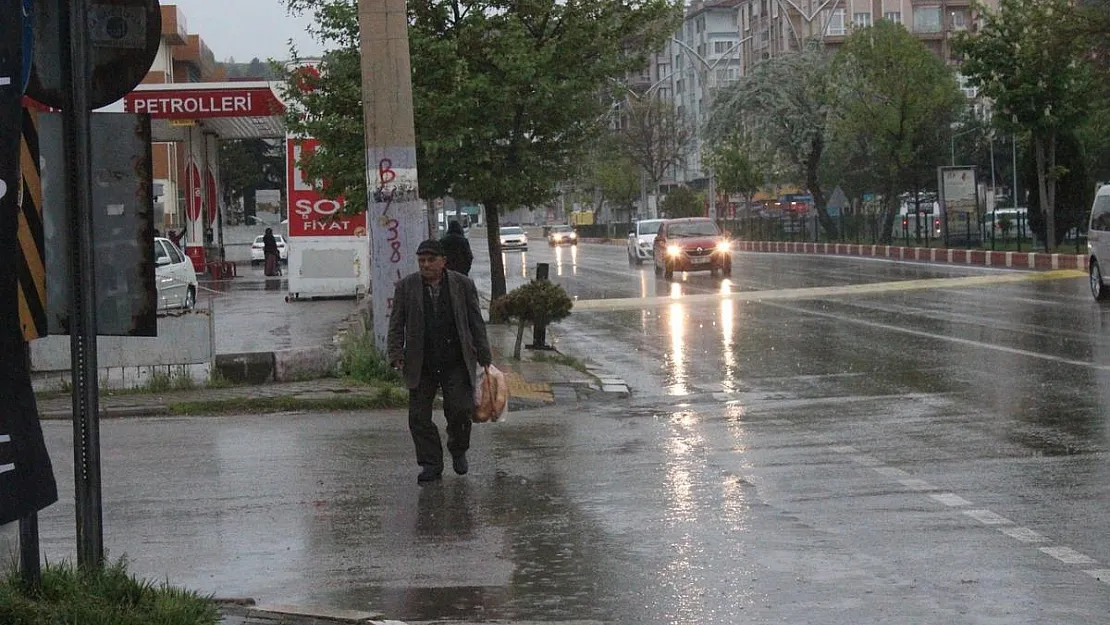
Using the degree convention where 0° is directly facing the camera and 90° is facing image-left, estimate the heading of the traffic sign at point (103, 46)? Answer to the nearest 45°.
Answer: approximately 180°

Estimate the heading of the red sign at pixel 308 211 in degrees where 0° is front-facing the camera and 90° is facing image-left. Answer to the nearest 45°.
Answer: approximately 0°

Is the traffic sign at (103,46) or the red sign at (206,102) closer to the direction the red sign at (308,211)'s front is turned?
the traffic sign

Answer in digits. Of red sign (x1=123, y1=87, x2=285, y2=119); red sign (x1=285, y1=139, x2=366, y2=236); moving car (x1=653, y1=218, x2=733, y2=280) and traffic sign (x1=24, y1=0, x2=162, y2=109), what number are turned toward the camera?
3

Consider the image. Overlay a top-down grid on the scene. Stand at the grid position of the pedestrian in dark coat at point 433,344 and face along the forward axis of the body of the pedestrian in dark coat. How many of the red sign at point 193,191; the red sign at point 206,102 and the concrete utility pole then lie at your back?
3

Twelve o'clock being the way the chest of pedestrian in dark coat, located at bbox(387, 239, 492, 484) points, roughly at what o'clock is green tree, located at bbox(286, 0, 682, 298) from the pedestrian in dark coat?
The green tree is roughly at 6 o'clock from the pedestrian in dark coat.
